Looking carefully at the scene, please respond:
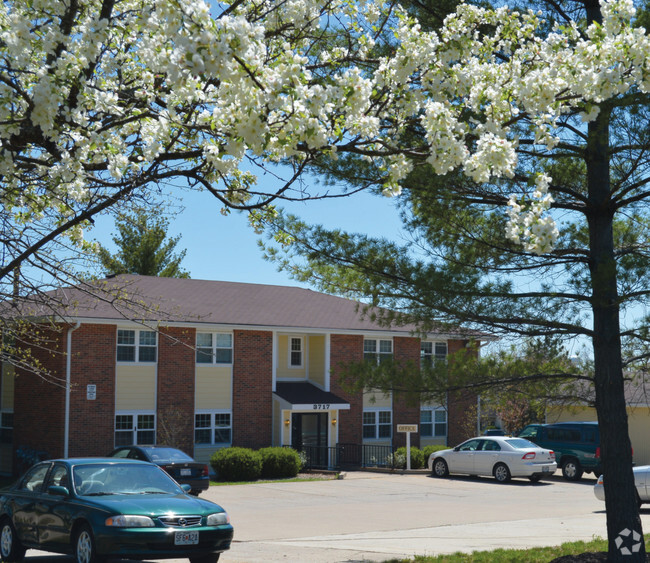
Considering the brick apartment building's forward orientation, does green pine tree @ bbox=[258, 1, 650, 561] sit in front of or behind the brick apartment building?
in front

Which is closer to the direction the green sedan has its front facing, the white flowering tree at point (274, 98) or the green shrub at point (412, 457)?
the white flowering tree

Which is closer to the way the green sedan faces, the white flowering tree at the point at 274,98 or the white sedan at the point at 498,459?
the white flowering tree

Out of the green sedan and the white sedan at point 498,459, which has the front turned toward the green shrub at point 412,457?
the white sedan

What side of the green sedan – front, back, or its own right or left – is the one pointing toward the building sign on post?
left

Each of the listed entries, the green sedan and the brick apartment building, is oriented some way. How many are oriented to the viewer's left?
0

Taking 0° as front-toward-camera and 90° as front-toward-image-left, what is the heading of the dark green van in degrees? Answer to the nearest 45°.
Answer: approximately 135°

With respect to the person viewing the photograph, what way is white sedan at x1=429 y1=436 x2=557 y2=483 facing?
facing away from the viewer and to the left of the viewer

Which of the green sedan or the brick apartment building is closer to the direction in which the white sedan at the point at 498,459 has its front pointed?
the brick apartment building

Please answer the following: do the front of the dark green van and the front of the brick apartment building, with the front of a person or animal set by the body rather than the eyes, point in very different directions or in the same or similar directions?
very different directions
